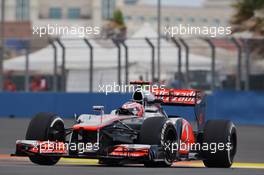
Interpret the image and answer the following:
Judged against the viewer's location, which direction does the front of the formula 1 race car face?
facing the viewer and to the left of the viewer
